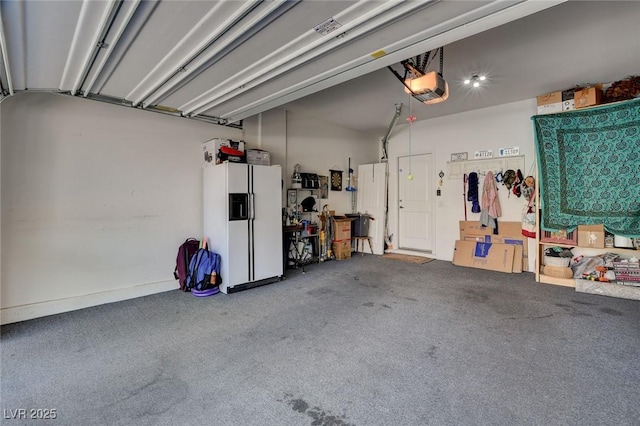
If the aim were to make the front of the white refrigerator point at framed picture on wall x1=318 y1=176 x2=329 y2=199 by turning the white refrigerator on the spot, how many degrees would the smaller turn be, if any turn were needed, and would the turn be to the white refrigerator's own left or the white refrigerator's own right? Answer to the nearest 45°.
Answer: approximately 90° to the white refrigerator's own left

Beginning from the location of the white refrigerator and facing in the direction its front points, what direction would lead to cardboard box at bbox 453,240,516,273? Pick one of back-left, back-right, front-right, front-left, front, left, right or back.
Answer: front-left

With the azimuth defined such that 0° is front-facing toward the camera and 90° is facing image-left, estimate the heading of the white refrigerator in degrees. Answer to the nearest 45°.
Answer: approximately 315°

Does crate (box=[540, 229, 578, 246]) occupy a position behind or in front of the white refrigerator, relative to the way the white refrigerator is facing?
in front

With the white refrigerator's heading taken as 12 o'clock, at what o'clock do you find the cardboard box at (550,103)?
The cardboard box is roughly at 11 o'clock from the white refrigerator.

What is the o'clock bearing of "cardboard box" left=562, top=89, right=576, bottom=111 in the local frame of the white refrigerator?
The cardboard box is roughly at 11 o'clock from the white refrigerator.

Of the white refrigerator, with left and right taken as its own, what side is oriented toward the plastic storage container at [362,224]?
left

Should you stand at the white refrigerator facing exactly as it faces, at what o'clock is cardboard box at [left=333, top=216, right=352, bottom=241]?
The cardboard box is roughly at 9 o'clock from the white refrigerator.

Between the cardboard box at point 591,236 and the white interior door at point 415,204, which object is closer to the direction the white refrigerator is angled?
the cardboard box

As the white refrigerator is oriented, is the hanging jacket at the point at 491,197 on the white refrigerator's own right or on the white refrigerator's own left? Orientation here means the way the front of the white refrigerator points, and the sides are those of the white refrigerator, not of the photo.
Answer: on the white refrigerator's own left

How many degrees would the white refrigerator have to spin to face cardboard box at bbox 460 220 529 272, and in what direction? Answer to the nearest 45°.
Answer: approximately 45° to its left
